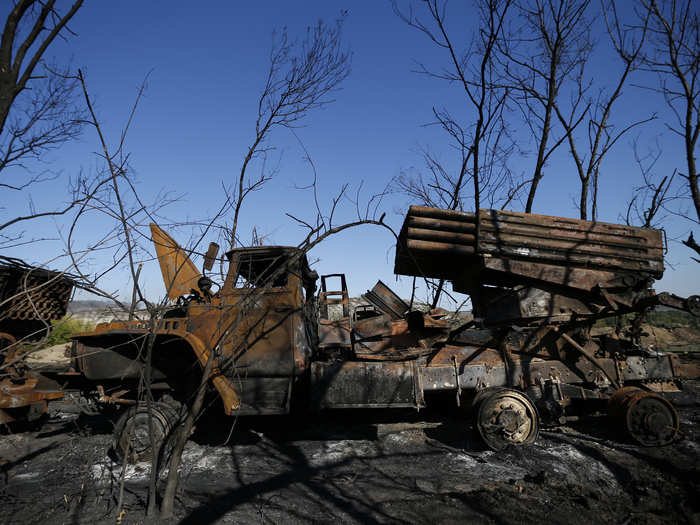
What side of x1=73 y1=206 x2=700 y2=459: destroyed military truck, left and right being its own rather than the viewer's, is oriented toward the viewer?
left
